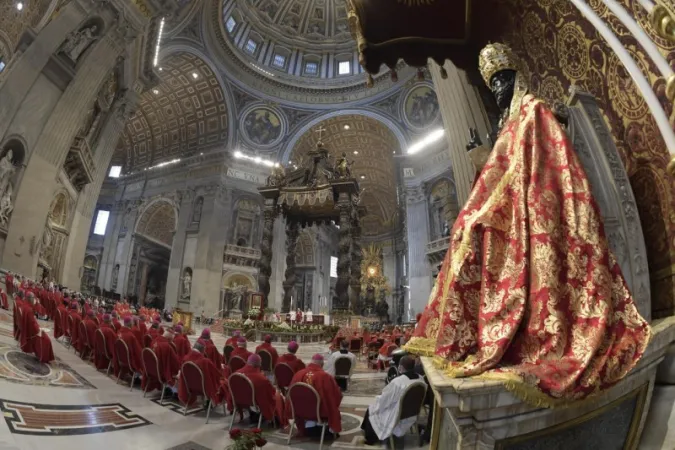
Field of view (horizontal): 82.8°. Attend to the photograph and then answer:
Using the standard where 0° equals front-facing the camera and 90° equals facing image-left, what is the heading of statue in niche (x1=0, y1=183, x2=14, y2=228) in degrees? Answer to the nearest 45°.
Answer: approximately 315°

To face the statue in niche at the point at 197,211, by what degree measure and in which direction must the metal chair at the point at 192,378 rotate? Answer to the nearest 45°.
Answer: approximately 45° to its left

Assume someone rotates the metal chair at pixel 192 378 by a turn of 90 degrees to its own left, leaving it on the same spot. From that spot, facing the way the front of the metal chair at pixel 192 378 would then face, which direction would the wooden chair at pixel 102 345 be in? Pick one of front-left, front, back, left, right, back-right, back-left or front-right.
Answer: front

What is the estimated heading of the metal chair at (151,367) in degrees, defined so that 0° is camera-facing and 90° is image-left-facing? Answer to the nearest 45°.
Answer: approximately 225°

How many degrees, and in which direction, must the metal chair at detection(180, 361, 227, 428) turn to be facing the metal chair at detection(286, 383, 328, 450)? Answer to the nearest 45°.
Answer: approximately 90° to its right

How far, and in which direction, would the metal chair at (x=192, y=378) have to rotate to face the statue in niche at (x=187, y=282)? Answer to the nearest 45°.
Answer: approximately 45° to its left

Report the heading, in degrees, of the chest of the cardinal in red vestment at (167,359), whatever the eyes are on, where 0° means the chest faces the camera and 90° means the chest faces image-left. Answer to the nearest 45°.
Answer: approximately 225°

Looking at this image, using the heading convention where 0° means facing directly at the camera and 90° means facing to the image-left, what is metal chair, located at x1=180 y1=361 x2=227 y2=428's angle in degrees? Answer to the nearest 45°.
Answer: approximately 225°

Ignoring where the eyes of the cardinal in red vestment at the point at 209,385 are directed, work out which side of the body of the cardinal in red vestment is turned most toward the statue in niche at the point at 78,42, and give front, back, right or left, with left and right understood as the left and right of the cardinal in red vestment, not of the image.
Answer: left
